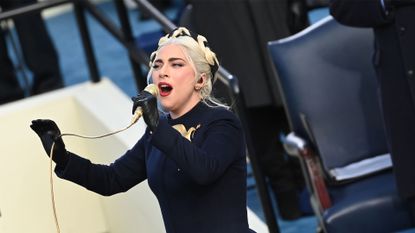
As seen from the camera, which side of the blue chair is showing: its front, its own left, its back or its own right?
front

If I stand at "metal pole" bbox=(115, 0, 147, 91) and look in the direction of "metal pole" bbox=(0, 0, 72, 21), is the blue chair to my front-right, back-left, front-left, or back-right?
back-left

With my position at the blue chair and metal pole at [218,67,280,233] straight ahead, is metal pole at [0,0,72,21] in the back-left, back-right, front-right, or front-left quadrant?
front-right

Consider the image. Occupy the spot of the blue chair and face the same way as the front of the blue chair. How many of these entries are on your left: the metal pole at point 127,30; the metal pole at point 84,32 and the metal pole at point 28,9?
0

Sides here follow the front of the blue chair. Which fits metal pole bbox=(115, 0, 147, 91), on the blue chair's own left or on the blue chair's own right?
on the blue chair's own right

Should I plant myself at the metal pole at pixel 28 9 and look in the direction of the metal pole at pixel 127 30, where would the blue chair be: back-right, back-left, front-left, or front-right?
front-right

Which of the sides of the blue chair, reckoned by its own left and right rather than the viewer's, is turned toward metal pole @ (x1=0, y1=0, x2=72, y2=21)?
right

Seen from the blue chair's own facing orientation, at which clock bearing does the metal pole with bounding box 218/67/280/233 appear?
The metal pole is roughly at 2 o'clock from the blue chair.
